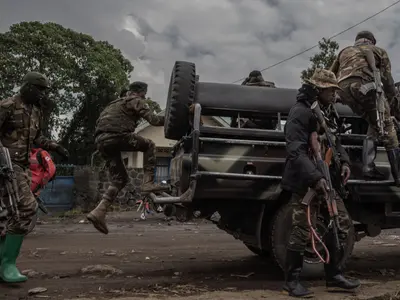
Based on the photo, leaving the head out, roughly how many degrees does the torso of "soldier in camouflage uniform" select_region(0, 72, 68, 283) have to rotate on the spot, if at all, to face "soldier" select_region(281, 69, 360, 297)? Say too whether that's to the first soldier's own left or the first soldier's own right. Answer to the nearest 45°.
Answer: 0° — they already face them

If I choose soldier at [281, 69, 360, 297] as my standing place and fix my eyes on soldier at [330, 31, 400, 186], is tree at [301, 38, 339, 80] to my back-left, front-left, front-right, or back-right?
front-left

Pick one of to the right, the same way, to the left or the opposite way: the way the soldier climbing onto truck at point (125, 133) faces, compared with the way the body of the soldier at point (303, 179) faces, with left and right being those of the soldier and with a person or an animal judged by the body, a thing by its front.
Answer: to the left

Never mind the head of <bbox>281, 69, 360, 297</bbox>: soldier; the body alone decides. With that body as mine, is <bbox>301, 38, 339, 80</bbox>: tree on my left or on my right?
on my left

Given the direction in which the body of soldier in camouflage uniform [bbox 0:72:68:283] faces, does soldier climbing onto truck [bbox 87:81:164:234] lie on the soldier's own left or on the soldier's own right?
on the soldier's own left

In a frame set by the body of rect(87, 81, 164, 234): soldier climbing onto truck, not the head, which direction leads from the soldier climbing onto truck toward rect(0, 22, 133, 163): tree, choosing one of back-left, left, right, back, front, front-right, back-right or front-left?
front-left

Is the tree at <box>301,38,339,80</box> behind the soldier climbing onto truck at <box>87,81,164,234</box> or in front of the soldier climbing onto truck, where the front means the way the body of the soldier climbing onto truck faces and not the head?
in front

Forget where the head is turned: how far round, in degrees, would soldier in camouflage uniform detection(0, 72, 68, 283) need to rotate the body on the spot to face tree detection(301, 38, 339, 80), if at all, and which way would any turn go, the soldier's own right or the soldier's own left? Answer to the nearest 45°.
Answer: approximately 90° to the soldier's own left

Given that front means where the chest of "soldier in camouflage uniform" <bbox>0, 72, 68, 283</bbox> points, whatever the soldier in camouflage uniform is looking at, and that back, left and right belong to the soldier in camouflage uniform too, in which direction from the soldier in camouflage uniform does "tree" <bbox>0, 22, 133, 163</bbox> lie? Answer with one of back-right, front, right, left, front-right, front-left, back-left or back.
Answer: back-left

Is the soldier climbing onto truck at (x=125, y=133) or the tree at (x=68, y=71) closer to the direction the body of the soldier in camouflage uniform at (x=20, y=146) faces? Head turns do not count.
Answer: the soldier climbing onto truck
